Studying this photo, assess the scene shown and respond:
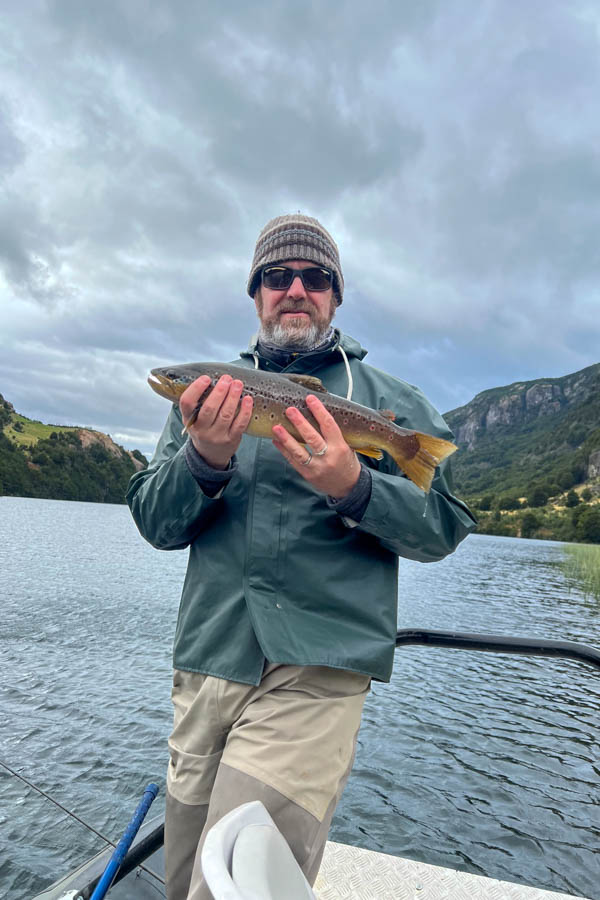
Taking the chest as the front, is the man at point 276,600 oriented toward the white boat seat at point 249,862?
yes

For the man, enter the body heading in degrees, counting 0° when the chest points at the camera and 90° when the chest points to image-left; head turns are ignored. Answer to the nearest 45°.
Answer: approximately 0°
